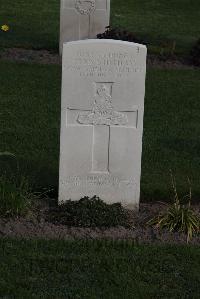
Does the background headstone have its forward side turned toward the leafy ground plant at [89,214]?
yes

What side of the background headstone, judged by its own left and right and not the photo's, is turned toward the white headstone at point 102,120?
front

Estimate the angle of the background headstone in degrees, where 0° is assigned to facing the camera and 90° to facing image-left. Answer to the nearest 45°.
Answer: approximately 0°

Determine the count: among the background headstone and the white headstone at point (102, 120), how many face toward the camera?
2

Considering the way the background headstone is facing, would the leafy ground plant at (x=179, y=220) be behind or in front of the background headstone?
in front

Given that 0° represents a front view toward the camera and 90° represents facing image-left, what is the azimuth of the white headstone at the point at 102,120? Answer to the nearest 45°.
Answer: approximately 0°

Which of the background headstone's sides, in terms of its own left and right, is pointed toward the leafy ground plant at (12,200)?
front

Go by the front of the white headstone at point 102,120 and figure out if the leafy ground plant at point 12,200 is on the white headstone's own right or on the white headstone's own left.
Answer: on the white headstone's own right
